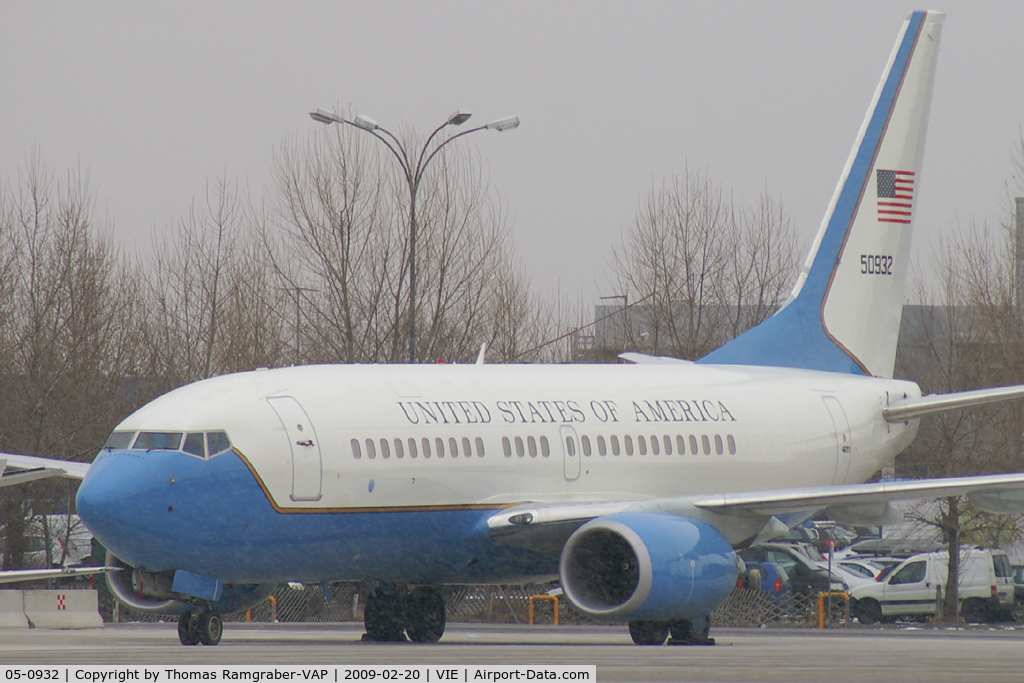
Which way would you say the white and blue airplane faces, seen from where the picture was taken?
facing the viewer and to the left of the viewer

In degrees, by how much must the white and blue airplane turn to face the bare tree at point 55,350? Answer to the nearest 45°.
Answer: approximately 90° to its right

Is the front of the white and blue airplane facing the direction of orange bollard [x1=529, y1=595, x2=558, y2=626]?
no

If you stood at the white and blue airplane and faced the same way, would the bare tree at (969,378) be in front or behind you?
behind

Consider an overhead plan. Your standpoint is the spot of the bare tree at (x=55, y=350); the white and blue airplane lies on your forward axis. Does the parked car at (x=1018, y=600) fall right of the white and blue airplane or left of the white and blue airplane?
left

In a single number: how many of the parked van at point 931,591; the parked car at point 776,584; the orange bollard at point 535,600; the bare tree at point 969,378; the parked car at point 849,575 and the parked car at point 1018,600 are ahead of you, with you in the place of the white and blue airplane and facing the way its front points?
0

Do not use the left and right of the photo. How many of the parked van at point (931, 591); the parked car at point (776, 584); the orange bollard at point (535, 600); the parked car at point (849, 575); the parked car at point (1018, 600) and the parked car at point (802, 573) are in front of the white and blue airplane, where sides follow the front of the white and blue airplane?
0

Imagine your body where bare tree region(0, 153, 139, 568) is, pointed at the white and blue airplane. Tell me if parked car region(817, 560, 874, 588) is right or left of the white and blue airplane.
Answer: left

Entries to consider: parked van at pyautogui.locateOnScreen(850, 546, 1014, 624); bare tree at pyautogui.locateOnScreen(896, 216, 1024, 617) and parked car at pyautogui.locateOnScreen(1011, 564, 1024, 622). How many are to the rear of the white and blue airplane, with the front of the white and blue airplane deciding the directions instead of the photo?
3

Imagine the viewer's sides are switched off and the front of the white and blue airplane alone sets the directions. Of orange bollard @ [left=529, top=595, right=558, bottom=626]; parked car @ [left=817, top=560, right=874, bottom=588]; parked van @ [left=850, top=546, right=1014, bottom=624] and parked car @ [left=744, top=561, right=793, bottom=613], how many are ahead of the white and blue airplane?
0

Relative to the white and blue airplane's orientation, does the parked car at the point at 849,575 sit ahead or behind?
behind

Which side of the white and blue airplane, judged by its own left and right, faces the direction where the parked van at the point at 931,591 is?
back

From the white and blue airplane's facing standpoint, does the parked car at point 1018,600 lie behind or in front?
behind

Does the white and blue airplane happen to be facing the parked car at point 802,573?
no

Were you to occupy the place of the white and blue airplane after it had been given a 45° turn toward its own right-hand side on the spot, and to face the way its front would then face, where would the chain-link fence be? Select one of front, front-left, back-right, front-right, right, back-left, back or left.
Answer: right
